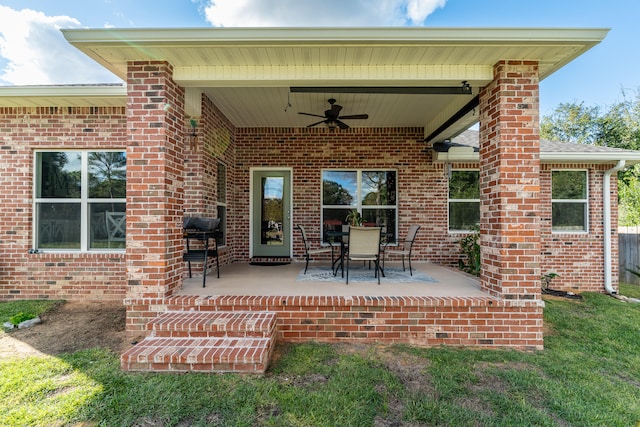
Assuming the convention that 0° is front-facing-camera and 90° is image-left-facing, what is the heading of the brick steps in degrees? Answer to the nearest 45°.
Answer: approximately 0°

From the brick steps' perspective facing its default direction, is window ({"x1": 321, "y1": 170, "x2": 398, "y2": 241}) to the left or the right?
on its left

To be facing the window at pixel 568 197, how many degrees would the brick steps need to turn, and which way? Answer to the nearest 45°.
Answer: approximately 90° to its left

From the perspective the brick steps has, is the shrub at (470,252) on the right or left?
on its left

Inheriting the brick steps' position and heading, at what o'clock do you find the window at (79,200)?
The window is roughly at 5 o'clock from the brick steps.

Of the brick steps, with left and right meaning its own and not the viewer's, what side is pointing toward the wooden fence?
left

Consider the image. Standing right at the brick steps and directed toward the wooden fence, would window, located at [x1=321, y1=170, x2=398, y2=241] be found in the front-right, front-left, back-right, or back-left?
front-left
